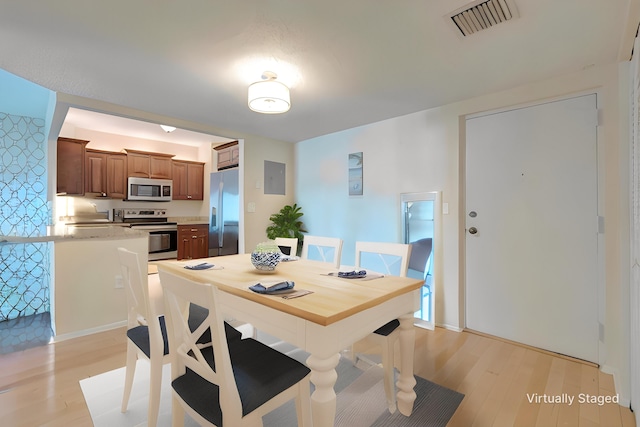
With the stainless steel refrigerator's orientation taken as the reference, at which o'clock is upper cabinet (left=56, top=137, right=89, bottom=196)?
The upper cabinet is roughly at 2 o'clock from the stainless steel refrigerator.

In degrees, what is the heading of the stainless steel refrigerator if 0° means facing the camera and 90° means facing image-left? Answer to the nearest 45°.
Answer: approximately 45°

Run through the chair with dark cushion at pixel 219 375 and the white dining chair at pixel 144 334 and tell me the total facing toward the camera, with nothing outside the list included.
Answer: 0

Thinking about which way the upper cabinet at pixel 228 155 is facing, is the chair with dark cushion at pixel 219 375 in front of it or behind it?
in front

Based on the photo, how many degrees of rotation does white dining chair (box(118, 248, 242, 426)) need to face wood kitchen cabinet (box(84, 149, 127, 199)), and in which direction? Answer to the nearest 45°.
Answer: approximately 45° to its left

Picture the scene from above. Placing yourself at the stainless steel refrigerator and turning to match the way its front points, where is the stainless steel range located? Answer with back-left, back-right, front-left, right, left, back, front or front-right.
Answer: right

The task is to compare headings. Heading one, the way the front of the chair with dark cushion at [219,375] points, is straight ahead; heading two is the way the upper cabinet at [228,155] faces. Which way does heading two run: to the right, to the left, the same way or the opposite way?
the opposite way

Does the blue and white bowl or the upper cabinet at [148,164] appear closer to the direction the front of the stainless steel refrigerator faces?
the blue and white bowl

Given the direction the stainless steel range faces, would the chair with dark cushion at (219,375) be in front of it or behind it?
in front

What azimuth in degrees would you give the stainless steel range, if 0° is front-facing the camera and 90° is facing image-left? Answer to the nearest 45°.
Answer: approximately 315°
